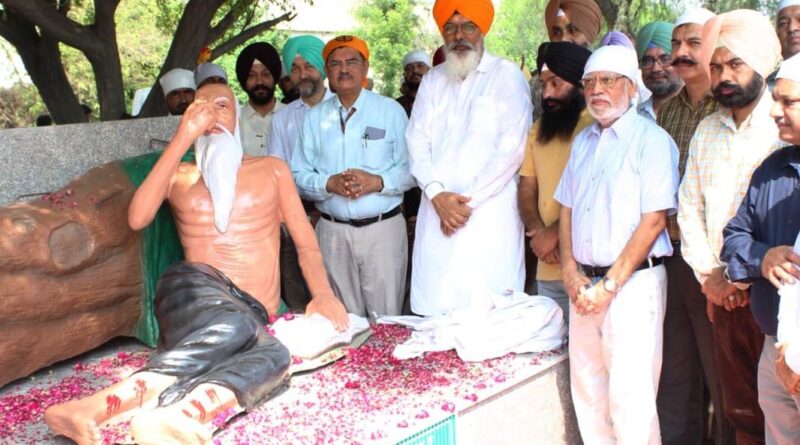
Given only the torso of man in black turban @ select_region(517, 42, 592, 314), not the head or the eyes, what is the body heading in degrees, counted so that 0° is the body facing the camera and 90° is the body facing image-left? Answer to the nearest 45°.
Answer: approximately 45°

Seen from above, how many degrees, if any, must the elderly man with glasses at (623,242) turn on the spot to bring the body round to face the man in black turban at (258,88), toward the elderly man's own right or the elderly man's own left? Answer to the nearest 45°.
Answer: approximately 90° to the elderly man's own right

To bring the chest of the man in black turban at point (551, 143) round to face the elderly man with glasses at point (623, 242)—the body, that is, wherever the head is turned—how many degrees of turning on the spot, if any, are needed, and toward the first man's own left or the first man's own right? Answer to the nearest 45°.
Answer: approximately 90° to the first man's own left

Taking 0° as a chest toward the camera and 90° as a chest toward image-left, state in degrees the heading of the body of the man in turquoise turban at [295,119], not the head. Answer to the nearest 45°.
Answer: approximately 0°

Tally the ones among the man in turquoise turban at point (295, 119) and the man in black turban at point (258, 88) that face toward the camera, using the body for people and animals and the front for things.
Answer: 2

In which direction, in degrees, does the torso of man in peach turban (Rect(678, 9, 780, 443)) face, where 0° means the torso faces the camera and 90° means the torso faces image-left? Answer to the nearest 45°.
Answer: approximately 45°

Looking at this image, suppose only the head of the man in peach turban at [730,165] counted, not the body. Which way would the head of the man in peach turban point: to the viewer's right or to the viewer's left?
to the viewer's left

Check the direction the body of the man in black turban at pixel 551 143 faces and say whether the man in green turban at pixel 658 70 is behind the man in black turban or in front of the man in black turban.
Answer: behind

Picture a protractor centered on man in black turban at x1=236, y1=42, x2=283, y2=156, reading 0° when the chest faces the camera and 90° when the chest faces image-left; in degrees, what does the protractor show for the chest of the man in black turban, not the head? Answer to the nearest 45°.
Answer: approximately 0°
